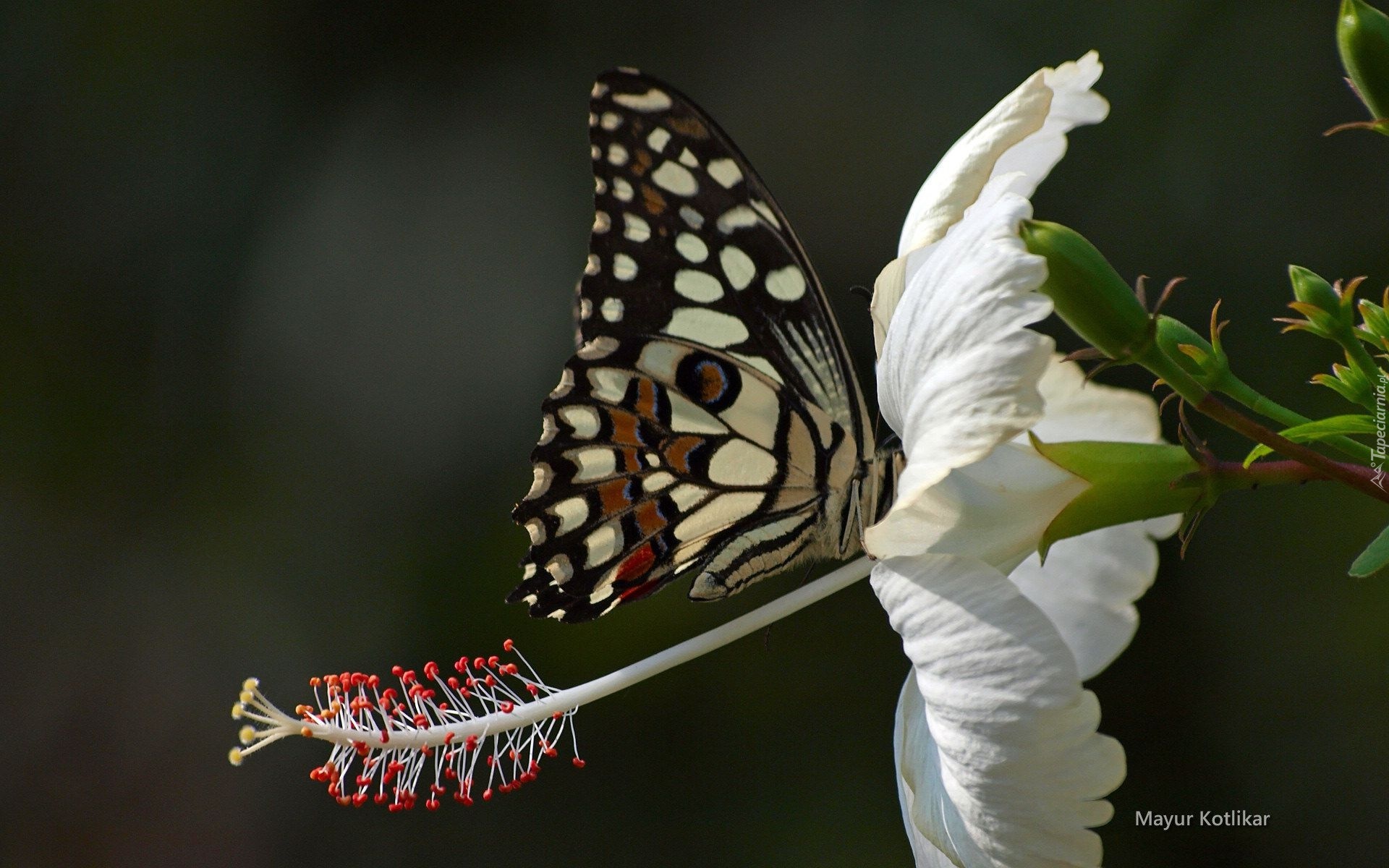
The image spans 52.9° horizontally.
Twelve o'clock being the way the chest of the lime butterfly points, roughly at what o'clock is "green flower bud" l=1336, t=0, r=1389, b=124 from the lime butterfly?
The green flower bud is roughly at 1 o'clock from the lime butterfly.

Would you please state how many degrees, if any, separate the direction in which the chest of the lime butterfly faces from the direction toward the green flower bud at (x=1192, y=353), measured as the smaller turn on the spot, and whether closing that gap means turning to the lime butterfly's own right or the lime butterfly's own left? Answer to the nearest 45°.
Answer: approximately 45° to the lime butterfly's own right

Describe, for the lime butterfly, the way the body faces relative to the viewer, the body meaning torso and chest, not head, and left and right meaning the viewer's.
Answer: facing to the right of the viewer

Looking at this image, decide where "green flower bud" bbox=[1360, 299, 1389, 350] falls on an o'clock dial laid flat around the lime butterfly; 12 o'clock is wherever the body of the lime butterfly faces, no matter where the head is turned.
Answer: The green flower bud is roughly at 1 o'clock from the lime butterfly.

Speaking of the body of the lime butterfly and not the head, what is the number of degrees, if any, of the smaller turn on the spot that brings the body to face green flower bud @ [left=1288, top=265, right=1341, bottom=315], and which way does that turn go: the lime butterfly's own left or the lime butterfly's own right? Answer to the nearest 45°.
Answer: approximately 45° to the lime butterfly's own right
